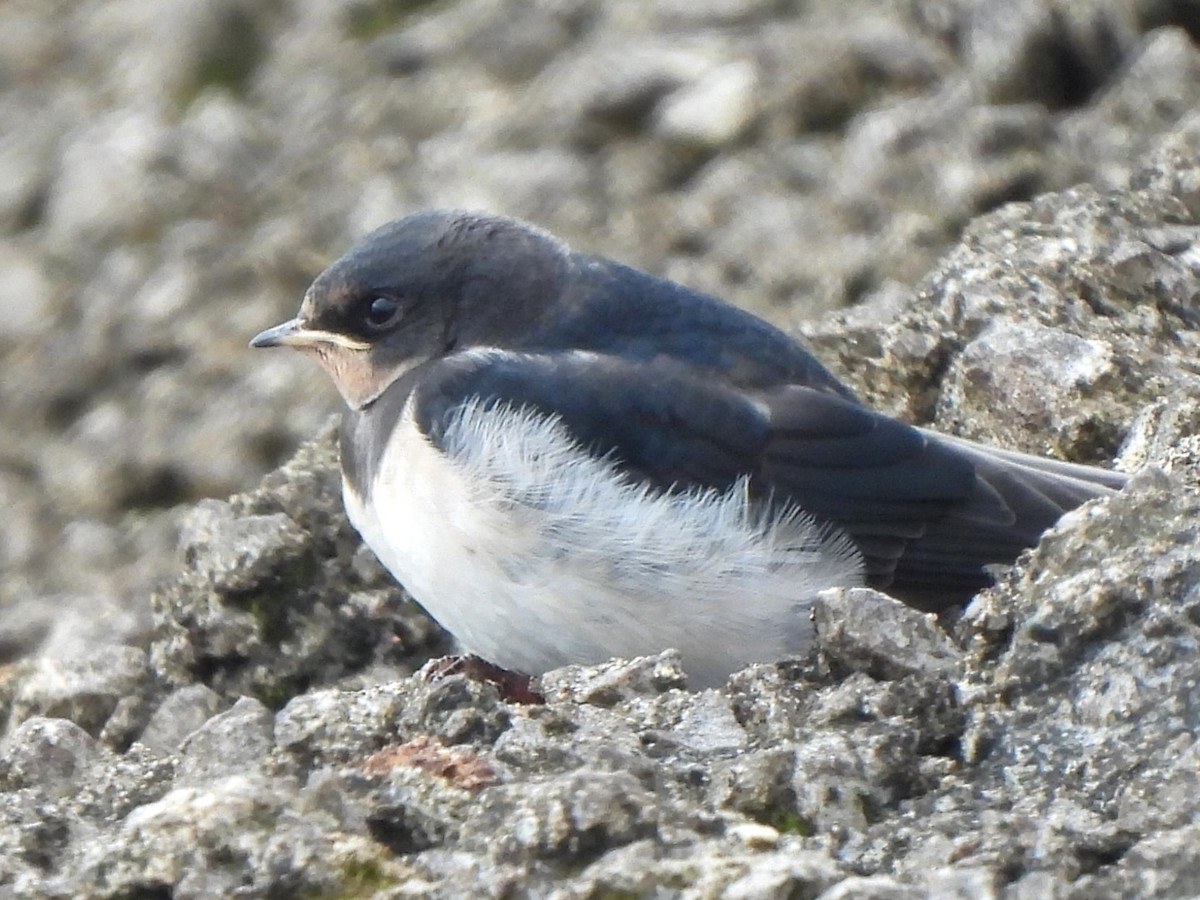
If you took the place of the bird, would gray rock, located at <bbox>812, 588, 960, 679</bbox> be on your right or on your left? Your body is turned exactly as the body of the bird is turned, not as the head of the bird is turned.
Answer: on your left

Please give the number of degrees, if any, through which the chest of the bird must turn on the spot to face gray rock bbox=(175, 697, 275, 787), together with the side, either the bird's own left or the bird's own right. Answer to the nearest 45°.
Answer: approximately 45° to the bird's own left

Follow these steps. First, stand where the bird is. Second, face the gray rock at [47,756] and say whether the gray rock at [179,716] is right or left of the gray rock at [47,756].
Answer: right

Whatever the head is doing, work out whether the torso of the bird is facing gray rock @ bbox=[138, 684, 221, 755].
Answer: yes

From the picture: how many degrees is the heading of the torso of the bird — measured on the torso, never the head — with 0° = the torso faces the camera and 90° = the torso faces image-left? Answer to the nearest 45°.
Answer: approximately 90°

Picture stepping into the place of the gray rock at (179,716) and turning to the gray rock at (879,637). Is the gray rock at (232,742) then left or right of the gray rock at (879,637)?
right

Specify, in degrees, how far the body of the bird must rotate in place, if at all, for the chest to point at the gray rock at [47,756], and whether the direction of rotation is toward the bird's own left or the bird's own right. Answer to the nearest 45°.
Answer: approximately 45° to the bird's own left
